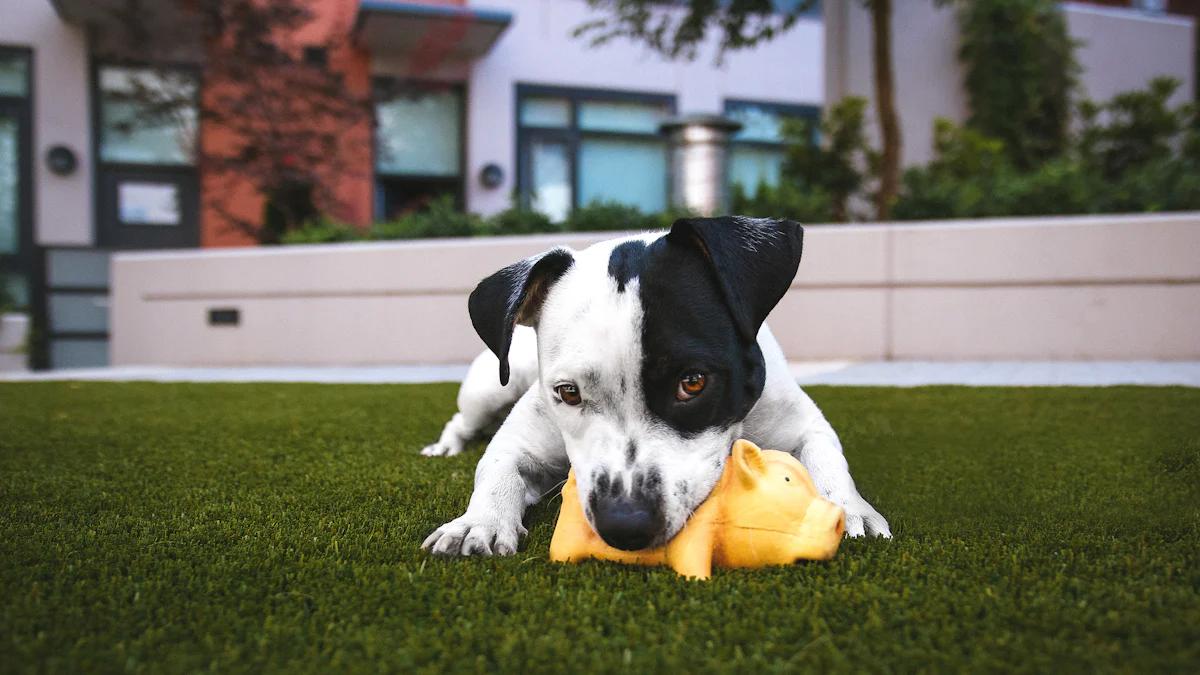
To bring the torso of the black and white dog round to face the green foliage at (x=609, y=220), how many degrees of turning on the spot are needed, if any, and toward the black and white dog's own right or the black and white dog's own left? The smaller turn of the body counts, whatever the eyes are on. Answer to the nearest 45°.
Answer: approximately 180°

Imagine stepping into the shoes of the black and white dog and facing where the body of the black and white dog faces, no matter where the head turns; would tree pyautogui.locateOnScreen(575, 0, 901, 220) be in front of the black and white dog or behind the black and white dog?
behind

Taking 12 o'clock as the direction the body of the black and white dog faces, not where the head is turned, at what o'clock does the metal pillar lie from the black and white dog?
The metal pillar is roughly at 6 o'clock from the black and white dog.

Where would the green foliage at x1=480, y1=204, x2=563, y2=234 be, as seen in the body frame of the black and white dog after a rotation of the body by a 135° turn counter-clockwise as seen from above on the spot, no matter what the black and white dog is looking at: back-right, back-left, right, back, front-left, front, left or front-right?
front-left

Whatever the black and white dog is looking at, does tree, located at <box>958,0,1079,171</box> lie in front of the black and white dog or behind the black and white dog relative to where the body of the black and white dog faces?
behind

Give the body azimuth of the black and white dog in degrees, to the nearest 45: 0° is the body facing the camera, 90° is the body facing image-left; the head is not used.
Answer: approximately 0°
